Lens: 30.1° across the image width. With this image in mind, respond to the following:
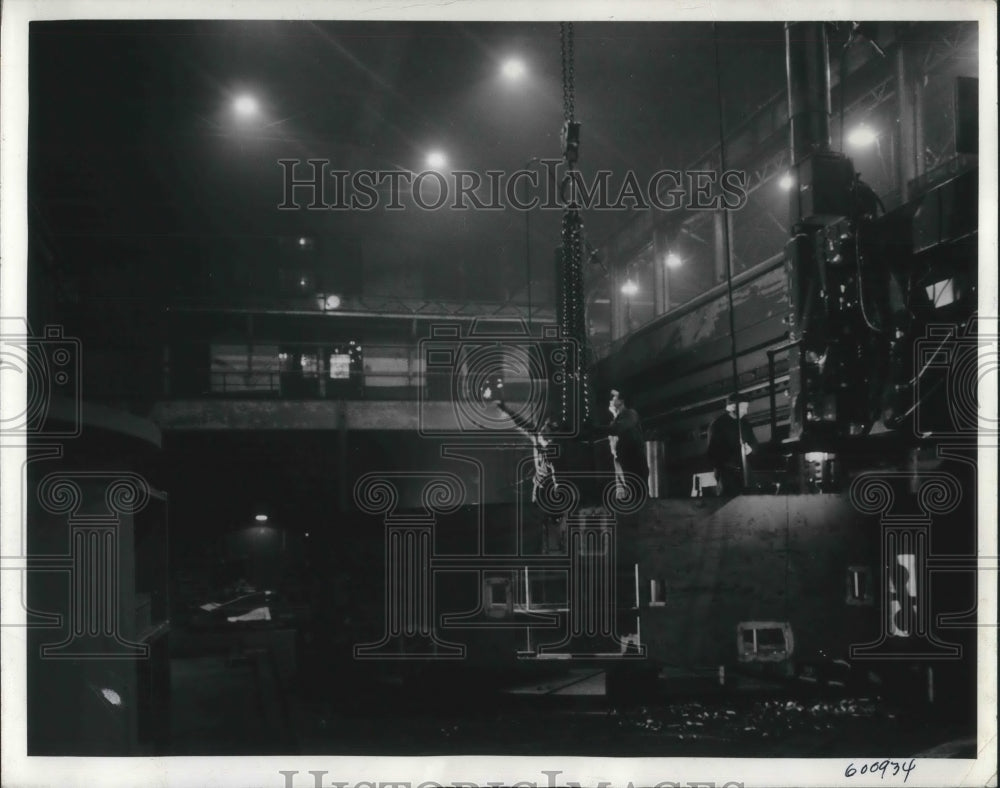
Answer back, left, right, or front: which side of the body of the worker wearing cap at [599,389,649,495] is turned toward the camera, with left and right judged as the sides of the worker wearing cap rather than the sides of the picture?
left

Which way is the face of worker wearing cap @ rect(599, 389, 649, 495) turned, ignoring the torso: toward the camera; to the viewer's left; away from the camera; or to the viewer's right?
to the viewer's left
